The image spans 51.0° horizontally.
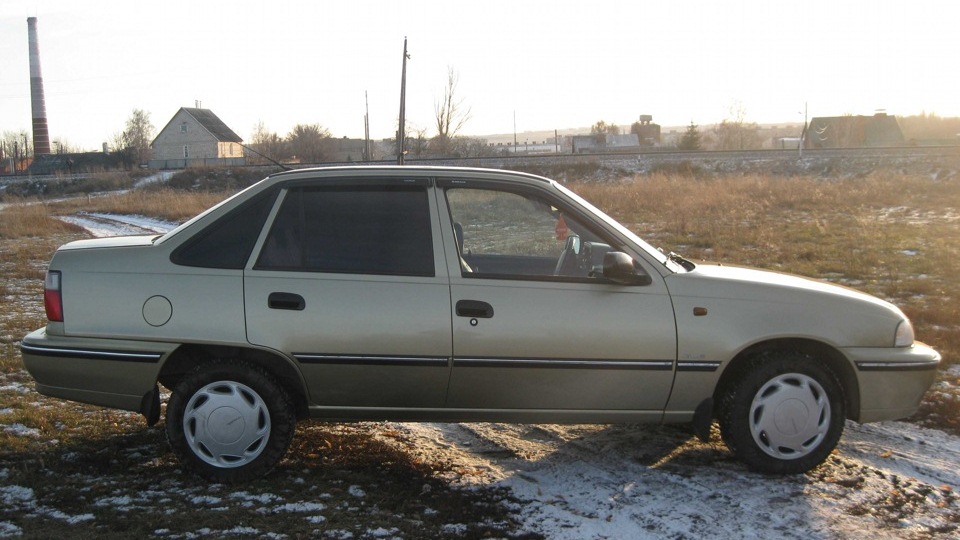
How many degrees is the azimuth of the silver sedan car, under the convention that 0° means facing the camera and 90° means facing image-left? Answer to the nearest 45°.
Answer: approximately 270°
